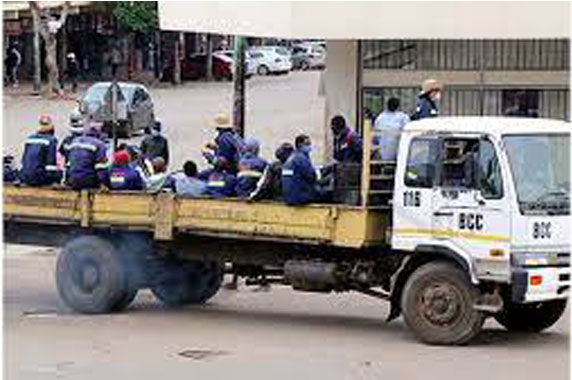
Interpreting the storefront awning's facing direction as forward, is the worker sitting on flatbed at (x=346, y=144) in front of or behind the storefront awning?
in front

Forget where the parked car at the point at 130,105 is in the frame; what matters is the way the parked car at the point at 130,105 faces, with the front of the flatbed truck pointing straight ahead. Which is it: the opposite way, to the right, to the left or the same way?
to the right

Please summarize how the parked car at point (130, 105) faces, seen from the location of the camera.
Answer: facing the viewer and to the left of the viewer

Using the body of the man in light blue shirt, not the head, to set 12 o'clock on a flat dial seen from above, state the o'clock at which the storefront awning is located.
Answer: The storefront awning is roughly at 12 o'clock from the man in light blue shirt.

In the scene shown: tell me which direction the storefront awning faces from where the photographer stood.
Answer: facing the viewer

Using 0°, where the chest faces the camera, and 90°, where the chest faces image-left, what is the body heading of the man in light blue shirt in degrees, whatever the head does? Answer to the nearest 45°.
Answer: approximately 180°

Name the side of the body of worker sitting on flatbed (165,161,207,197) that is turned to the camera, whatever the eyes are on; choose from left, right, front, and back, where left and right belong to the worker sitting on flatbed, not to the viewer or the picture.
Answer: back

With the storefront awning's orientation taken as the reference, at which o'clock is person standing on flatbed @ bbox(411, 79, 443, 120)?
The person standing on flatbed is roughly at 12 o'clock from the storefront awning.

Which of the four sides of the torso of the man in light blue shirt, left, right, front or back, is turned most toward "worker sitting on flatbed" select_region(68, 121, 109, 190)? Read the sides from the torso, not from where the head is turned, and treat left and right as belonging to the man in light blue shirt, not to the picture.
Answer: left

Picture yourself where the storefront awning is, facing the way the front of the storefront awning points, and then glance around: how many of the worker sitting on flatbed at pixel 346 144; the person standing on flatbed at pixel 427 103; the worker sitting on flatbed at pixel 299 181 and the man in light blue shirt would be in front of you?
4

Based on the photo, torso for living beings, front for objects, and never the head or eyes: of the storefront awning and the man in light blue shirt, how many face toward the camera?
1
